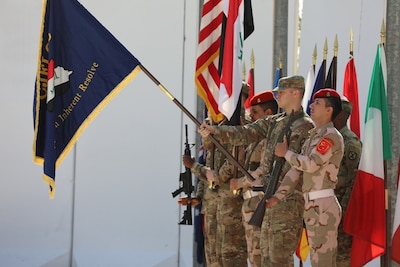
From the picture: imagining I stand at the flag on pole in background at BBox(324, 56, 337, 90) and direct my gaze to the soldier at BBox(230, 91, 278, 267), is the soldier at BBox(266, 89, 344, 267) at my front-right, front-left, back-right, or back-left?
front-left

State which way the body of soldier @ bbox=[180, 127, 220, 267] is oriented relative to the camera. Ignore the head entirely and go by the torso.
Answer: to the viewer's left

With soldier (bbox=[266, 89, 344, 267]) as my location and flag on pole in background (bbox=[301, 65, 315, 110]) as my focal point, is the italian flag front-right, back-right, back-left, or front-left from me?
front-right

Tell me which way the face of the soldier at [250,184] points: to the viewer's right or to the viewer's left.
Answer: to the viewer's left

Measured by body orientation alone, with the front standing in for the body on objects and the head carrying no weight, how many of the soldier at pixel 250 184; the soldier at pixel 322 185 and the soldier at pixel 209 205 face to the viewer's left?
3

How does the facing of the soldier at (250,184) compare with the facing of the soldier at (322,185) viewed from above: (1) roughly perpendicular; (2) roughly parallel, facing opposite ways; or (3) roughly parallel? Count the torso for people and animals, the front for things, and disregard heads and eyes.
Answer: roughly parallel

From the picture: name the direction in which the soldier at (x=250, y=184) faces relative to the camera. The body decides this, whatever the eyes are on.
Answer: to the viewer's left

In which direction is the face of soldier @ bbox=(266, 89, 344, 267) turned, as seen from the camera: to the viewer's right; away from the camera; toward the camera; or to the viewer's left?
to the viewer's left

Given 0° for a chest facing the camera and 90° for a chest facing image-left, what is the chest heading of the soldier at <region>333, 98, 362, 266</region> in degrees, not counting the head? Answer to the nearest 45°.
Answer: approximately 90°

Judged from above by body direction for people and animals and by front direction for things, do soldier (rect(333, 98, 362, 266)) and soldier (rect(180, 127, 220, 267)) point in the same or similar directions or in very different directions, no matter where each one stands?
same or similar directions
